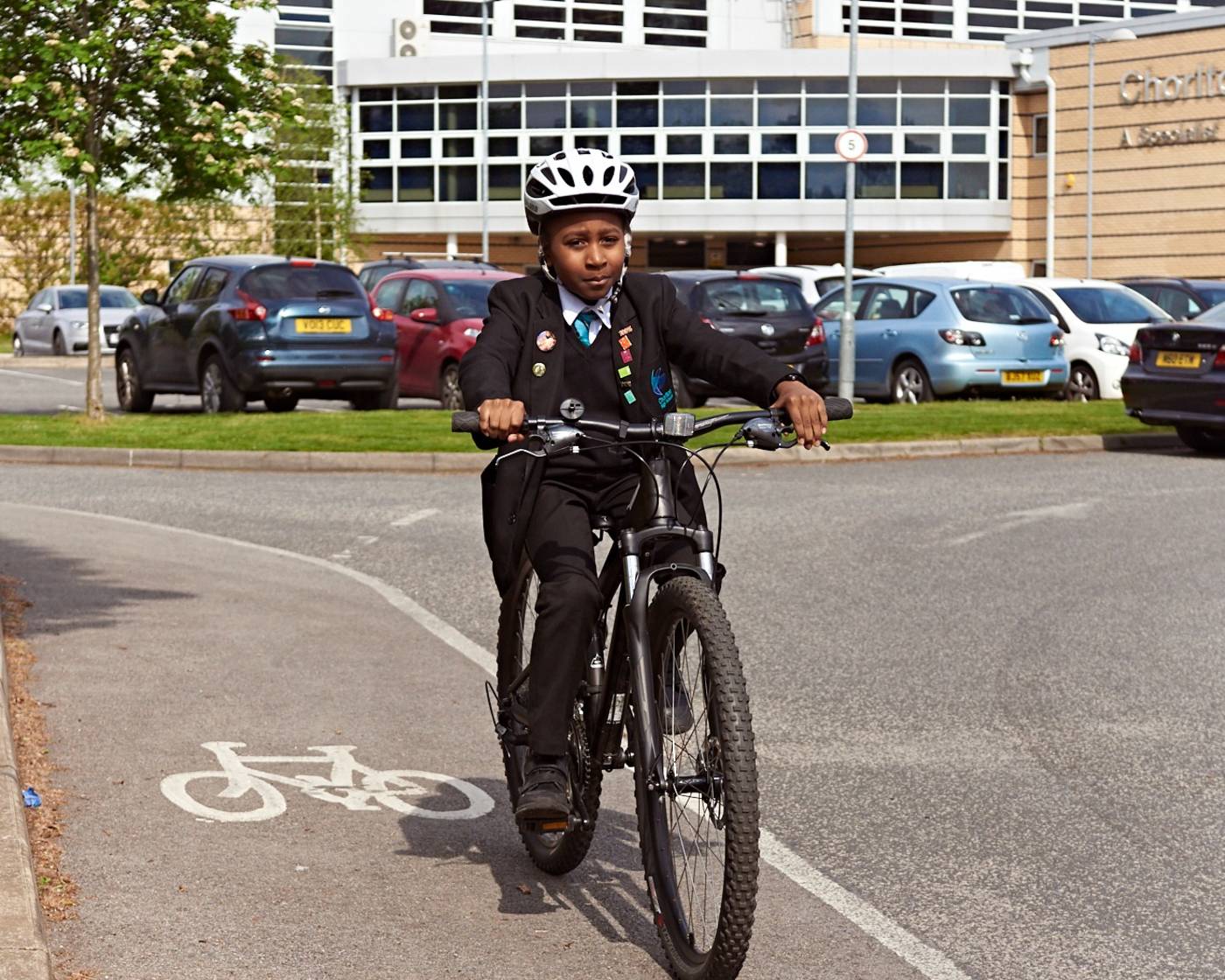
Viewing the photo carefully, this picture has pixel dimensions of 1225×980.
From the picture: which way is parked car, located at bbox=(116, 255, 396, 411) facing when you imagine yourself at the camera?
facing away from the viewer and to the left of the viewer

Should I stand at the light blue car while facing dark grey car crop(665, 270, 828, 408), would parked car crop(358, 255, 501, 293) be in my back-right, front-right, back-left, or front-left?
front-right

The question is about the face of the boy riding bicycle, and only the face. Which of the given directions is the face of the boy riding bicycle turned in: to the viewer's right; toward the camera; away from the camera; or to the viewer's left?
toward the camera

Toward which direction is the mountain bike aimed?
toward the camera

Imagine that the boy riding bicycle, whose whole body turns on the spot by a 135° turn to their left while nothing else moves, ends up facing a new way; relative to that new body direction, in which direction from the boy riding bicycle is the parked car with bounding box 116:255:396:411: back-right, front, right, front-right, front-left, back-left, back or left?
front-left

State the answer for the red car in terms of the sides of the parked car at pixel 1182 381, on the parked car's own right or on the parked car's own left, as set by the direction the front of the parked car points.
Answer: on the parked car's own left

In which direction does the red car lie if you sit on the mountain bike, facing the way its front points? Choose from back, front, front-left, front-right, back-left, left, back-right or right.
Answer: back

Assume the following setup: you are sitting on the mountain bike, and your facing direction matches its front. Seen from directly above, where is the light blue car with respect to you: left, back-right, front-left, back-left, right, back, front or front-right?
back

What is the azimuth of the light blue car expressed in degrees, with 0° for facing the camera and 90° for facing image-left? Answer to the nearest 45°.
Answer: approximately 135°

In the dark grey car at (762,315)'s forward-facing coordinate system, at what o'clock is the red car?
The red car is roughly at 10 o'clock from the dark grey car.

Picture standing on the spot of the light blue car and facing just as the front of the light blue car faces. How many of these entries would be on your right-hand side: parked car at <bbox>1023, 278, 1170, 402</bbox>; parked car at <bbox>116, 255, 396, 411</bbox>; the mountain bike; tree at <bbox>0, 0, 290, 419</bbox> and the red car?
1

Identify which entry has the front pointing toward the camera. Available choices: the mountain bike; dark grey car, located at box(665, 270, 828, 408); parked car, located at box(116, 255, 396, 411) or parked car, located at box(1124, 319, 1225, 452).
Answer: the mountain bike

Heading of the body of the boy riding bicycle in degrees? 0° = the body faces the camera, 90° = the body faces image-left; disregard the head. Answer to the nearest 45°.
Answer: approximately 0°

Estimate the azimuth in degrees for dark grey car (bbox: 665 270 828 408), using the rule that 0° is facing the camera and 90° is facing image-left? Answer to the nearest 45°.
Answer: approximately 135°

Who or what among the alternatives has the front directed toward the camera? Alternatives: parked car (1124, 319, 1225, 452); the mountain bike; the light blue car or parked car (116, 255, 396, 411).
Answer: the mountain bike

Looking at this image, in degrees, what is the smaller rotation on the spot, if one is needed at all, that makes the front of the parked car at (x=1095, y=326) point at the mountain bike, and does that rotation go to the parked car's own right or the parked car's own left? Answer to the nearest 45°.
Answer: approximately 45° to the parked car's own right

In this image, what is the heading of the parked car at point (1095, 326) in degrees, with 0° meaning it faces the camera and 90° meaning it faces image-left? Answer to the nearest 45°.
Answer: approximately 315°

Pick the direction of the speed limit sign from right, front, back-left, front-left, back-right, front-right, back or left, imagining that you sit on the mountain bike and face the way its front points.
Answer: back

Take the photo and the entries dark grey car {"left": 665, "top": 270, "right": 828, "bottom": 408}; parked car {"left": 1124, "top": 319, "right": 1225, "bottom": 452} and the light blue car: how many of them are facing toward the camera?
0
